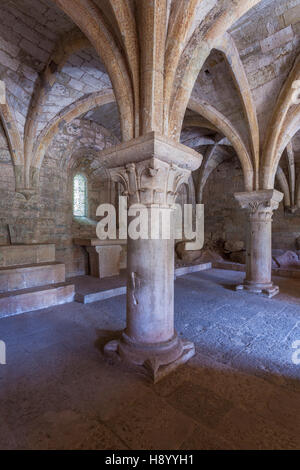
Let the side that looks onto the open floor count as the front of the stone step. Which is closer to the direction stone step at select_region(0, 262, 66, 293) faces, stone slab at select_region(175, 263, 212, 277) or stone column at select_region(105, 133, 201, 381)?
the stone column

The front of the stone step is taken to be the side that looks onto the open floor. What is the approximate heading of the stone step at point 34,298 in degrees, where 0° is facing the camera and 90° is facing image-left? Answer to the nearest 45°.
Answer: approximately 315°

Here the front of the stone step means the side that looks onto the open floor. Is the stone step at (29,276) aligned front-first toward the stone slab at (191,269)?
no

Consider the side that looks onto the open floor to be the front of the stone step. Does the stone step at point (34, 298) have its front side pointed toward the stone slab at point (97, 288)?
no

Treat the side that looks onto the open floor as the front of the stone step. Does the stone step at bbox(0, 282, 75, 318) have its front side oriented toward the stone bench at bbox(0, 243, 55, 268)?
no

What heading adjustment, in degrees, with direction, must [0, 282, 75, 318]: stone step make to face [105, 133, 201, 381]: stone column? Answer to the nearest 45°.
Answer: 0° — it already faces it

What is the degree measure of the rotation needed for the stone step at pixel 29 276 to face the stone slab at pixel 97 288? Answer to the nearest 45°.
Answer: approximately 45° to its left

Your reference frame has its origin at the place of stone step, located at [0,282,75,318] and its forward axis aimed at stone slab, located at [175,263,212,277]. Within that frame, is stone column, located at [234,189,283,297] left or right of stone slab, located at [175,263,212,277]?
right

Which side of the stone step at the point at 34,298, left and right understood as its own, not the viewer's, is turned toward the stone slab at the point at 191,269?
left

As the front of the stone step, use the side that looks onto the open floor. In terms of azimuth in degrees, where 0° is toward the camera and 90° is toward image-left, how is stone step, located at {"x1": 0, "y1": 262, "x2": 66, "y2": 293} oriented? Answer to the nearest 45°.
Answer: approximately 315°

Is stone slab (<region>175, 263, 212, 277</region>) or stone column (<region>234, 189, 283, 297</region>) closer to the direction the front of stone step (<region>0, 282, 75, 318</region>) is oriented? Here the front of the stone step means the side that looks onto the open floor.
the stone column

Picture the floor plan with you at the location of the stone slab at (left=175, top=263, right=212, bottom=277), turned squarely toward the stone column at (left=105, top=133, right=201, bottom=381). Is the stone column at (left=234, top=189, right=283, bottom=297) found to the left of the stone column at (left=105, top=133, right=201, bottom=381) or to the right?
left
